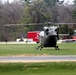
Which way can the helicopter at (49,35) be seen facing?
toward the camera
